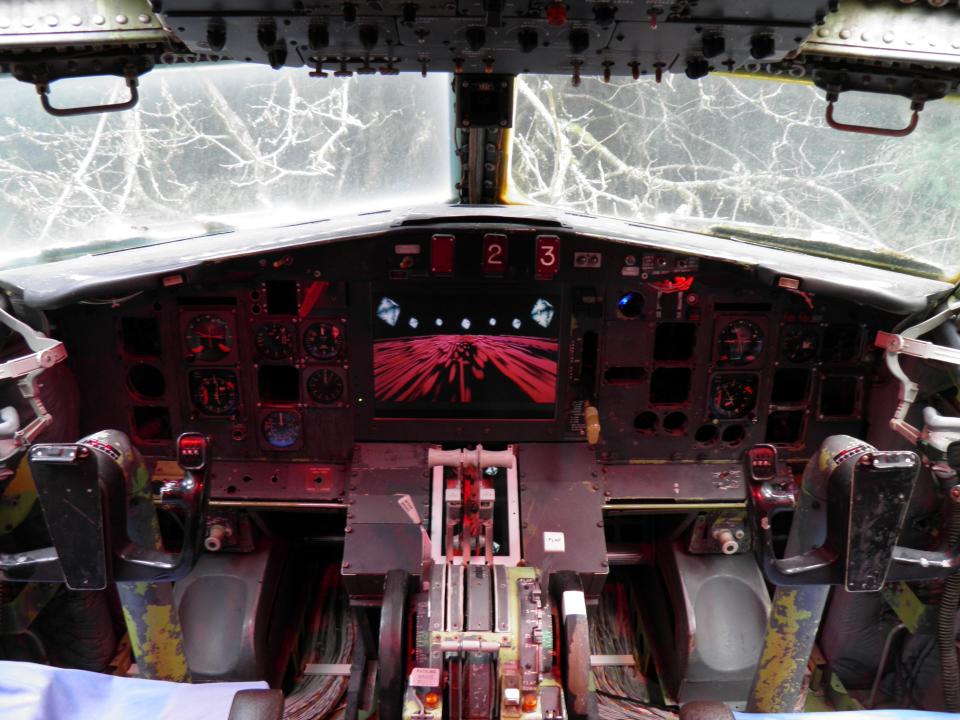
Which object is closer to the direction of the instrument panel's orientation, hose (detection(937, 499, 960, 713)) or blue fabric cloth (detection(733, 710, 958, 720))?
the blue fabric cloth

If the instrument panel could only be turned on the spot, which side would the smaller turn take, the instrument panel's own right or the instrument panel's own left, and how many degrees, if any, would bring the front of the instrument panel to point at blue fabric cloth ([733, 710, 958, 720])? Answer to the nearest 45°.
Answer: approximately 45° to the instrument panel's own left

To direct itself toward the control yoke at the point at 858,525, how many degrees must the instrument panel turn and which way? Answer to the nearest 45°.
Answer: approximately 45° to its left

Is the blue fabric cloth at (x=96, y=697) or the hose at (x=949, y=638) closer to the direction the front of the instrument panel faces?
the blue fabric cloth

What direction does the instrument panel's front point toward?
toward the camera

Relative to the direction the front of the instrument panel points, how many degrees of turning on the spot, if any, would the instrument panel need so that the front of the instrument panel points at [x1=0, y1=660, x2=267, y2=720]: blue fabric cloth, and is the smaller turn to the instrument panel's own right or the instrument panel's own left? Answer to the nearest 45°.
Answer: approximately 45° to the instrument panel's own right

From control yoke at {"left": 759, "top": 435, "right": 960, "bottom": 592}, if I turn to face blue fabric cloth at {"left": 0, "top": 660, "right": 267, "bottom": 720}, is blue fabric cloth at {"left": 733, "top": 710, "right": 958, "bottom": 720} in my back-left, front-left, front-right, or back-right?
front-left
